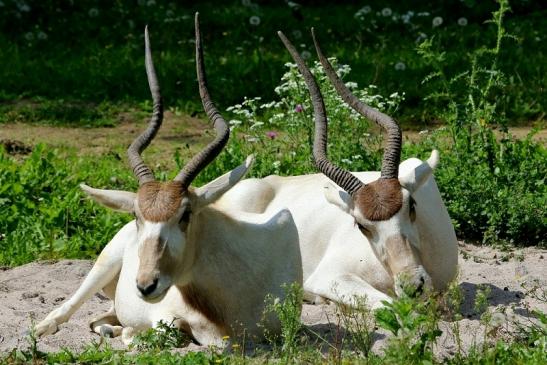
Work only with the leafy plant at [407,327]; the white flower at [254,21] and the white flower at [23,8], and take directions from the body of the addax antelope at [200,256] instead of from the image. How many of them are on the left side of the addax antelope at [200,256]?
1

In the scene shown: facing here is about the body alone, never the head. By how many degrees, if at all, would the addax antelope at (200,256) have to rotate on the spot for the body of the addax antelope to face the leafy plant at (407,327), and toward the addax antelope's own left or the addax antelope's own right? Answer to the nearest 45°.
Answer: approximately 90° to the addax antelope's own left

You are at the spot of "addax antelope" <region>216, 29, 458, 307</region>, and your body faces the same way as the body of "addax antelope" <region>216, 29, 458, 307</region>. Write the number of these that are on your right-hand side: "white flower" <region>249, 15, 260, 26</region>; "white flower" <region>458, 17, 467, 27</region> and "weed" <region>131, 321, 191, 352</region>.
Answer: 1

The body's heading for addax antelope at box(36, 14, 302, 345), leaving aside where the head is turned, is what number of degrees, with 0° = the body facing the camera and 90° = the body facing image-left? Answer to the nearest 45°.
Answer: approximately 45°

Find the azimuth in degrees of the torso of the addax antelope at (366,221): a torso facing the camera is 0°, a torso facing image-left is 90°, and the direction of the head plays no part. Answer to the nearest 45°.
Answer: approximately 315°

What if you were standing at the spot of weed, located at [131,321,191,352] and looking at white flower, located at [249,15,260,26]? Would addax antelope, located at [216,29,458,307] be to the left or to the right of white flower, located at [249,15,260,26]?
right

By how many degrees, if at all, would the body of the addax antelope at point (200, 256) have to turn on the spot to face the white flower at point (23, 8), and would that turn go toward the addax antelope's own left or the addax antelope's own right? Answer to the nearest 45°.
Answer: approximately 135° to the addax antelope's own right

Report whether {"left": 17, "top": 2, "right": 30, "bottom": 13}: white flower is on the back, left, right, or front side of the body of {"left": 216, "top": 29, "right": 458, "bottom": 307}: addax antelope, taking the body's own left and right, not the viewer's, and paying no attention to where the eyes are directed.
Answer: back

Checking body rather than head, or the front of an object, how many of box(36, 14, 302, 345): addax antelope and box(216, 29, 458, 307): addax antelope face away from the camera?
0

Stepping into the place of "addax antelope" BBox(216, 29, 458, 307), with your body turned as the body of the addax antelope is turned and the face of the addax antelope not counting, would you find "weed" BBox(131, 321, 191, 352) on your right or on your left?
on your right

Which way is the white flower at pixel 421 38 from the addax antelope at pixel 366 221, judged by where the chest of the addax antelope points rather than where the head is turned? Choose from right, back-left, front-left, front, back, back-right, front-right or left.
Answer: back-left
